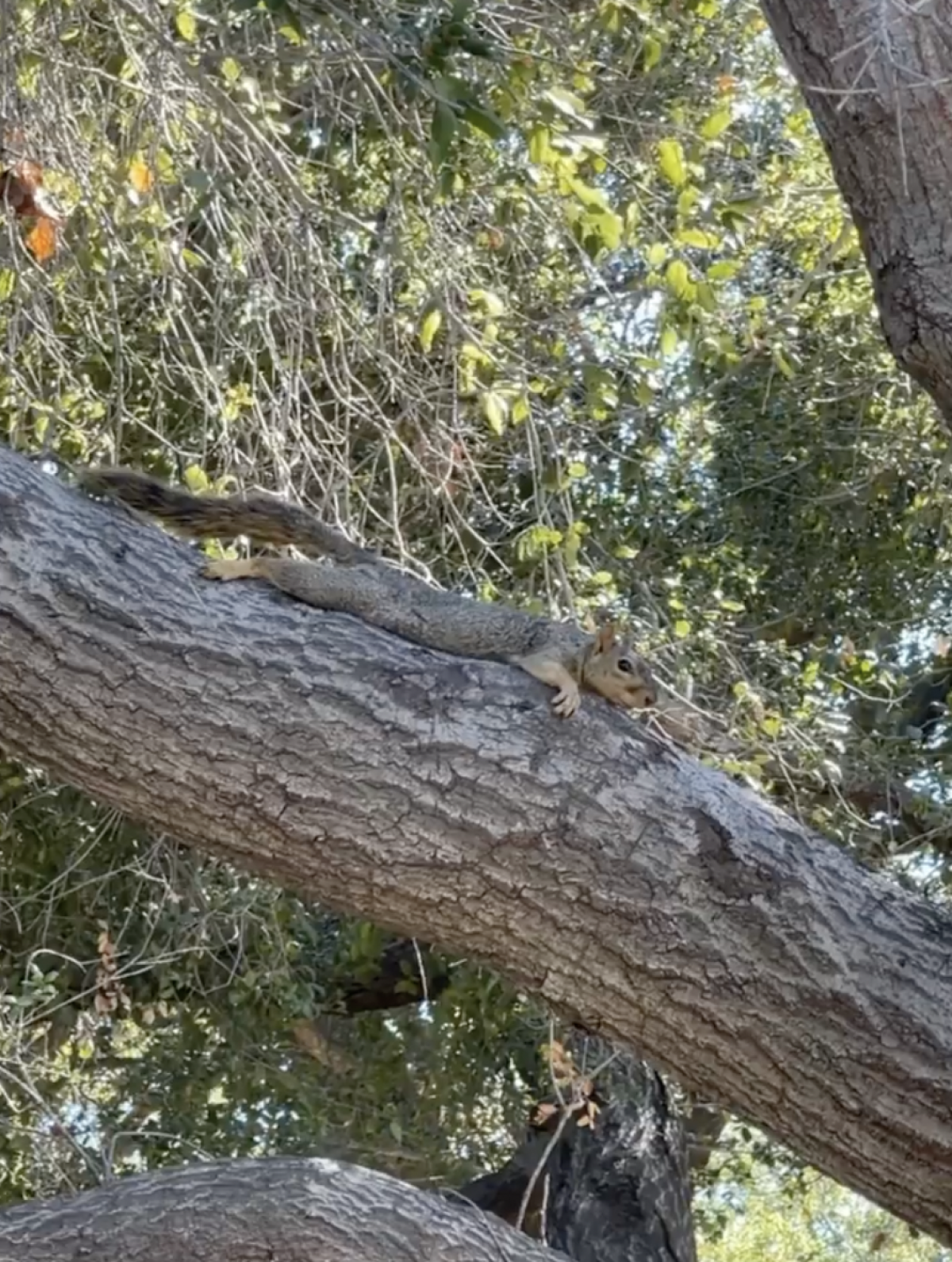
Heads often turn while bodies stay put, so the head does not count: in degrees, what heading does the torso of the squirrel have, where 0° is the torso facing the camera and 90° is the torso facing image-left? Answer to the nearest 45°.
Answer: approximately 270°

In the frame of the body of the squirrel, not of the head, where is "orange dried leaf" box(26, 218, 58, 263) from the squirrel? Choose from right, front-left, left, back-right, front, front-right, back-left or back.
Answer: back-left
